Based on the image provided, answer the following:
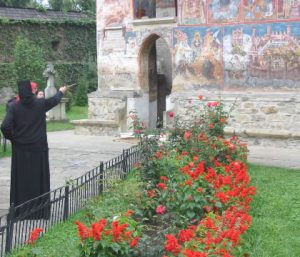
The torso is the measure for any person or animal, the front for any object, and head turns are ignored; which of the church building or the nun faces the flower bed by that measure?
the church building

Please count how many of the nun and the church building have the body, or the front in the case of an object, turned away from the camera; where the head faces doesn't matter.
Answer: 1

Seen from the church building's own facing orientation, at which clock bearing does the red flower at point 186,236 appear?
The red flower is roughly at 12 o'clock from the church building.

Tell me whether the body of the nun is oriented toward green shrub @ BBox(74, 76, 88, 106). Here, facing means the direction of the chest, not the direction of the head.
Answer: yes

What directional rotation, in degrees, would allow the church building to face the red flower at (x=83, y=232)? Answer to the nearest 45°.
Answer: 0° — it already faces it

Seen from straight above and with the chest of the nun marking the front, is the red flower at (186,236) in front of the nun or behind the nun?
behind

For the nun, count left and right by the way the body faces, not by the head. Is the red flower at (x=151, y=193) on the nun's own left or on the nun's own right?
on the nun's own right

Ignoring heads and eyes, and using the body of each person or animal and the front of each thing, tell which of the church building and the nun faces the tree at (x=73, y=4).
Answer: the nun

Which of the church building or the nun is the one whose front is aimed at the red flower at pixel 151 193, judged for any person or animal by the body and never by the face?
the church building

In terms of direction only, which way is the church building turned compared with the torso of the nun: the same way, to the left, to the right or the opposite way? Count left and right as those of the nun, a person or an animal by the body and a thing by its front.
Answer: the opposite way

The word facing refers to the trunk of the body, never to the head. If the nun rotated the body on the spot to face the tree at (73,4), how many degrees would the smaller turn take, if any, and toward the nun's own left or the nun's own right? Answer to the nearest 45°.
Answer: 0° — they already face it

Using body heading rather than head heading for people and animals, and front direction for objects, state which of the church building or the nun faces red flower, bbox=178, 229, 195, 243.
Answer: the church building

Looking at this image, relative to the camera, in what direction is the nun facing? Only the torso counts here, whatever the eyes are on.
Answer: away from the camera
